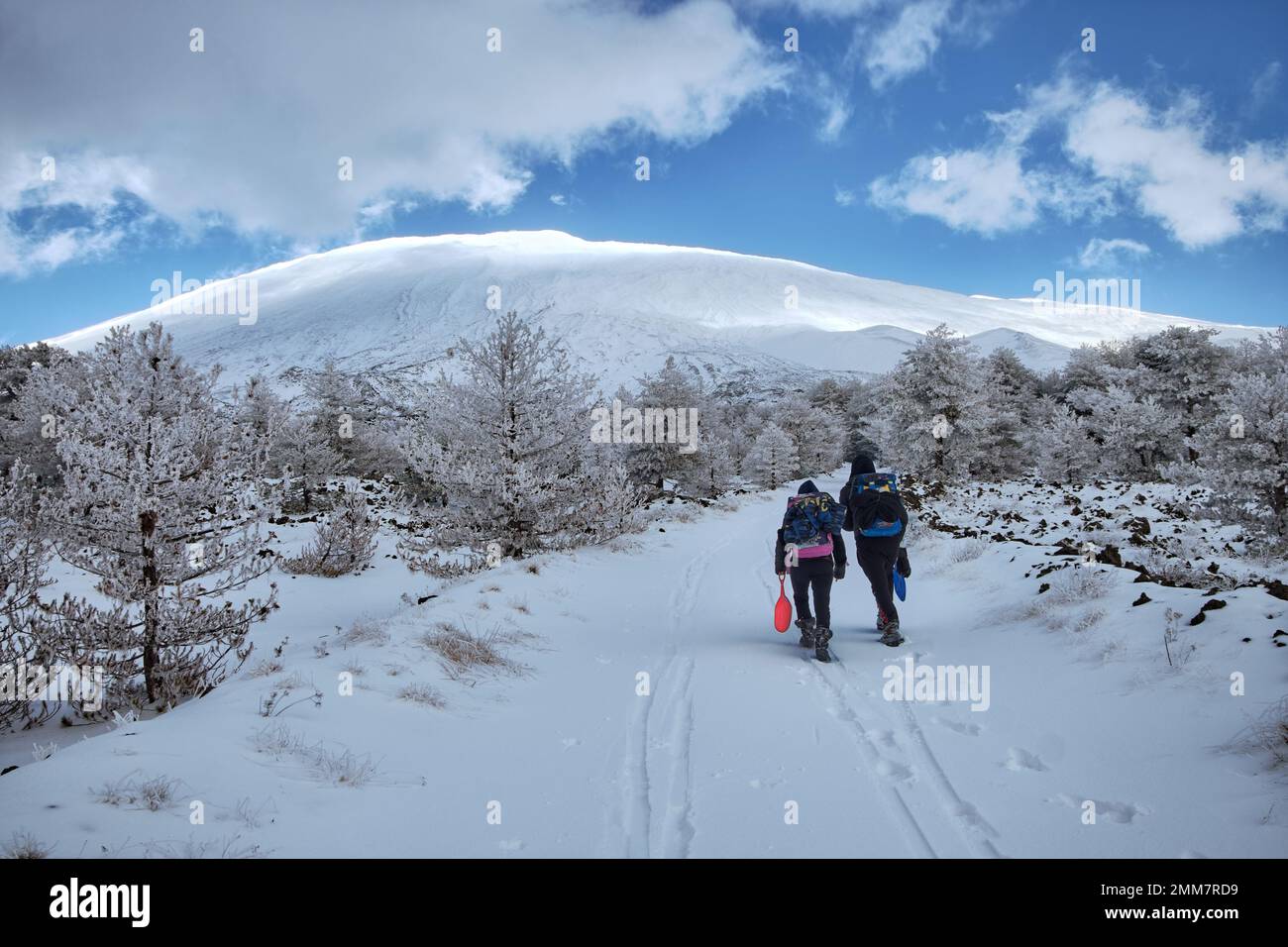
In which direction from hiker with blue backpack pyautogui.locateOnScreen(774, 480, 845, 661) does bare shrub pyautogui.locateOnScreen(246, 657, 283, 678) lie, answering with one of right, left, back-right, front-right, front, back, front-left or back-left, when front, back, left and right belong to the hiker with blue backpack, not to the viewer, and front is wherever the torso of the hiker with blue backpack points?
back-left

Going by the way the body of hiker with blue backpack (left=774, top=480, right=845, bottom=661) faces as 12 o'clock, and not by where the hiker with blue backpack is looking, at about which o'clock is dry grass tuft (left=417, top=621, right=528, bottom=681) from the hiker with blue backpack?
The dry grass tuft is roughly at 8 o'clock from the hiker with blue backpack.

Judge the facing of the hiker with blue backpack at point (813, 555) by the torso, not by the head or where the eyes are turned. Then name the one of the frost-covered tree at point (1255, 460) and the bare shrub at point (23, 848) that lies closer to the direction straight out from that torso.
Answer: the frost-covered tree

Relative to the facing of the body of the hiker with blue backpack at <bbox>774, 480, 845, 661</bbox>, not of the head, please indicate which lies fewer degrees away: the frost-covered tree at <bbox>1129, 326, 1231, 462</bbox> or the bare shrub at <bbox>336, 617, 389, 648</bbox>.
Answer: the frost-covered tree

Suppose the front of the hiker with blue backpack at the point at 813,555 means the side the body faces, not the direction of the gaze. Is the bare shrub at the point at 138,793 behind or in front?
behind

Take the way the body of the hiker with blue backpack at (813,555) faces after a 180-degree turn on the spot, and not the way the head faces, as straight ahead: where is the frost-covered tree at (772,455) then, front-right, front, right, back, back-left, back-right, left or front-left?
back

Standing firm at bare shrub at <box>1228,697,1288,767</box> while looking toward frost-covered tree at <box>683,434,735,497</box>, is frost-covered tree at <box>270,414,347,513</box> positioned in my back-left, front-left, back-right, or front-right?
front-left

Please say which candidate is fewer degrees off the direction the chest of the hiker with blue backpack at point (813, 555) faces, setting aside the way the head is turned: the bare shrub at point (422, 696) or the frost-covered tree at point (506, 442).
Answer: the frost-covered tree

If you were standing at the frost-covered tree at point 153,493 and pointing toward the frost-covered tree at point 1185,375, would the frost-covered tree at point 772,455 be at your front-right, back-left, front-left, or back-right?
front-left

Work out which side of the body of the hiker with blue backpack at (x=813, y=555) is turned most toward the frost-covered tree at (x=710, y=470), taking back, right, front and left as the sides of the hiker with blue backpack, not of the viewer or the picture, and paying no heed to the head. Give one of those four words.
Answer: front

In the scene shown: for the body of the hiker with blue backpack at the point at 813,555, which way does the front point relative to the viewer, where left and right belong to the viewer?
facing away from the viewer

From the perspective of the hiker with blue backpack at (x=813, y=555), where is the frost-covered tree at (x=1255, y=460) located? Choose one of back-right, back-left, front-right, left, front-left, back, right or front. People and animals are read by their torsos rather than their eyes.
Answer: front-right
